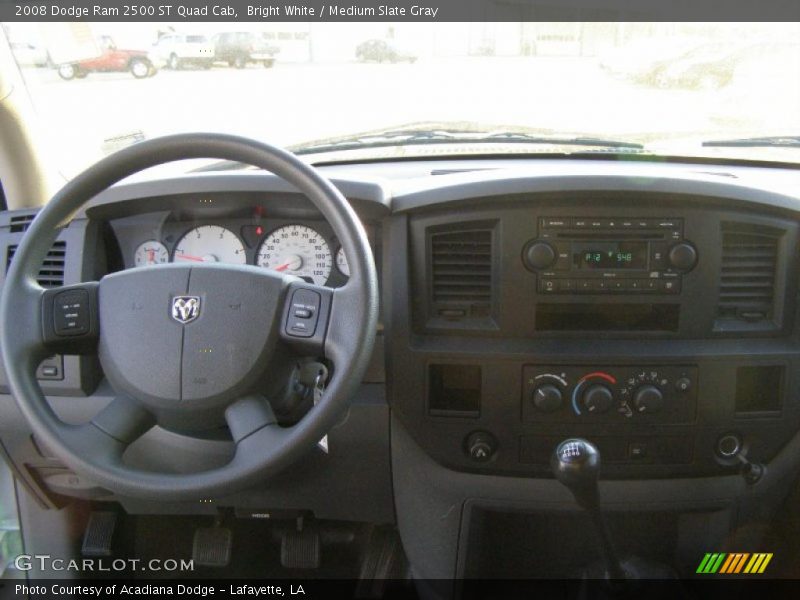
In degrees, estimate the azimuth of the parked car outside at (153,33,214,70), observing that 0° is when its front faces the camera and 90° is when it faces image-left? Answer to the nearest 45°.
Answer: approximately 45°
